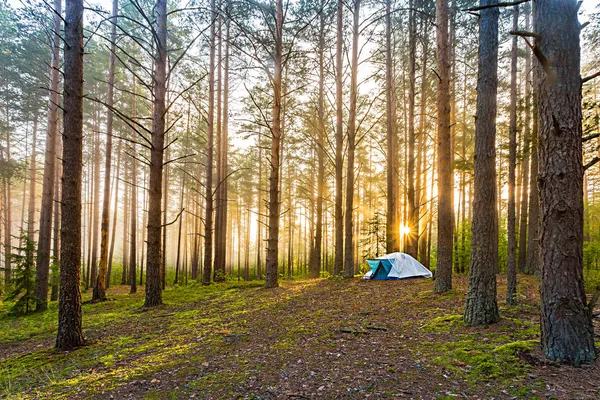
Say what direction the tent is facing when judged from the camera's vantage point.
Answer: facing the viewer and to the left of the viewer
